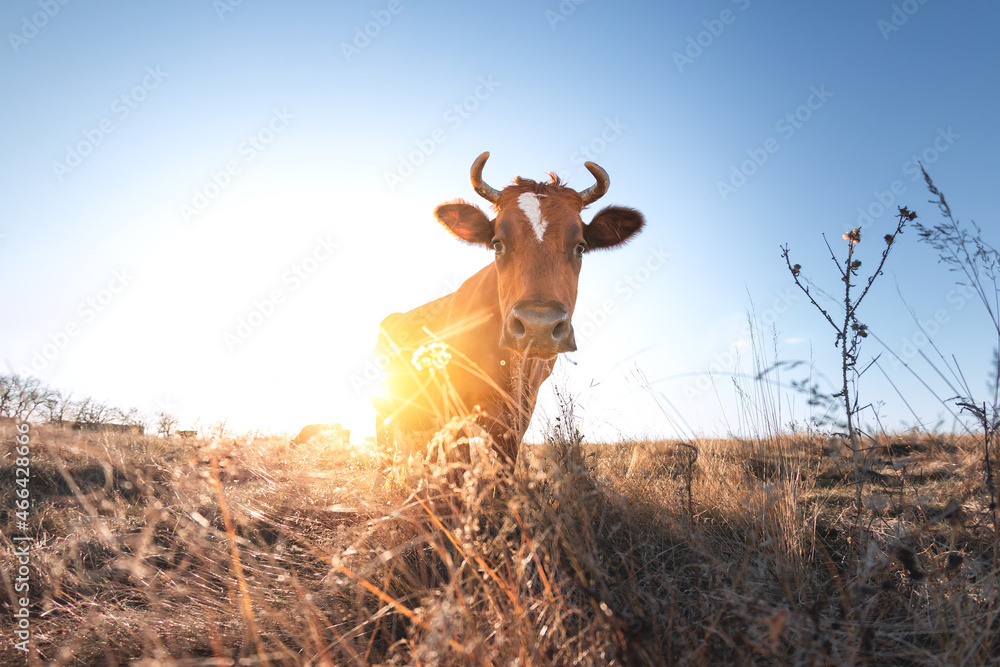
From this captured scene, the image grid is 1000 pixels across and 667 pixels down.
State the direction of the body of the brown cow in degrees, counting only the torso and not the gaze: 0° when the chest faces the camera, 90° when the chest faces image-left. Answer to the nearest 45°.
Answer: approximately 315°
